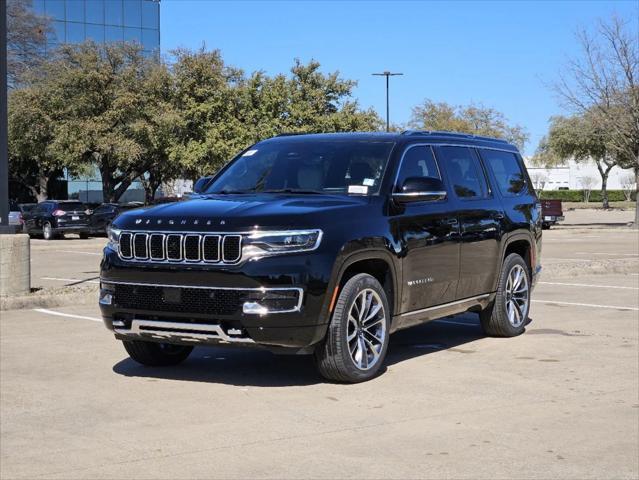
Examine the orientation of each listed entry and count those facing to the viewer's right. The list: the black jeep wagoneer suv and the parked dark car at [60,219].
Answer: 0

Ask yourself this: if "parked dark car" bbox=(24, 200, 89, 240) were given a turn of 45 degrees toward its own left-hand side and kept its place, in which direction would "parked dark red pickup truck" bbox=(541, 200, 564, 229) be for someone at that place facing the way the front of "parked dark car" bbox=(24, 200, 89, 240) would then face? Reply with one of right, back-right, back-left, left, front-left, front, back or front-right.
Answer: back

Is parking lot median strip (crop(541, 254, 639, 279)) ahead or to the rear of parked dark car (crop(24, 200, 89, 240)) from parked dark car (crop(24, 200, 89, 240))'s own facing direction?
to the rear

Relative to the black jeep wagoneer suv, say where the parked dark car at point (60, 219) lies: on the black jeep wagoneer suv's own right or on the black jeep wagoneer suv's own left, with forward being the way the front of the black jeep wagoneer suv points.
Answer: on the black jeep wagoneer suv's own right

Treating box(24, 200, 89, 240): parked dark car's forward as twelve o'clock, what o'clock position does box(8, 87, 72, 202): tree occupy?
The tree is roughly at 1 o'clock from the parked dark car.

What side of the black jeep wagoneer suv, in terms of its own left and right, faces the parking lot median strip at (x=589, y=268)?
back

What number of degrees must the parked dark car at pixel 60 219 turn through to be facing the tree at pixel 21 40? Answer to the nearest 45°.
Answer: approximately 45° to its right

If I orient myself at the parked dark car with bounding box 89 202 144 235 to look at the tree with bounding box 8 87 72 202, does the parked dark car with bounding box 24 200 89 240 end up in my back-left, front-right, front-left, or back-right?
front-left

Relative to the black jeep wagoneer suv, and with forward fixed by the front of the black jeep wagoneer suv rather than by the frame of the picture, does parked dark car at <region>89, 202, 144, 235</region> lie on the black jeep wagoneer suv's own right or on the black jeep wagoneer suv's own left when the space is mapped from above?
on the black jeep wagoneer suv's own right

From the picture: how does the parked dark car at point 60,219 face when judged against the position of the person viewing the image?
facing away from the viewer and to the left of the viewer

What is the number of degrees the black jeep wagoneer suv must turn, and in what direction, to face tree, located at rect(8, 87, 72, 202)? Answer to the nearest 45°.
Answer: approximately 135° to its right

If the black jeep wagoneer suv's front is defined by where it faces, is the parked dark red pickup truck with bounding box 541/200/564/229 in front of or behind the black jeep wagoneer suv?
behind
